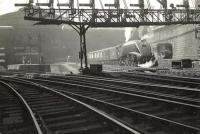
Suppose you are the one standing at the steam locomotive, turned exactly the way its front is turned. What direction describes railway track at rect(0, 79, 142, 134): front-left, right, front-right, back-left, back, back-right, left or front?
front-right
